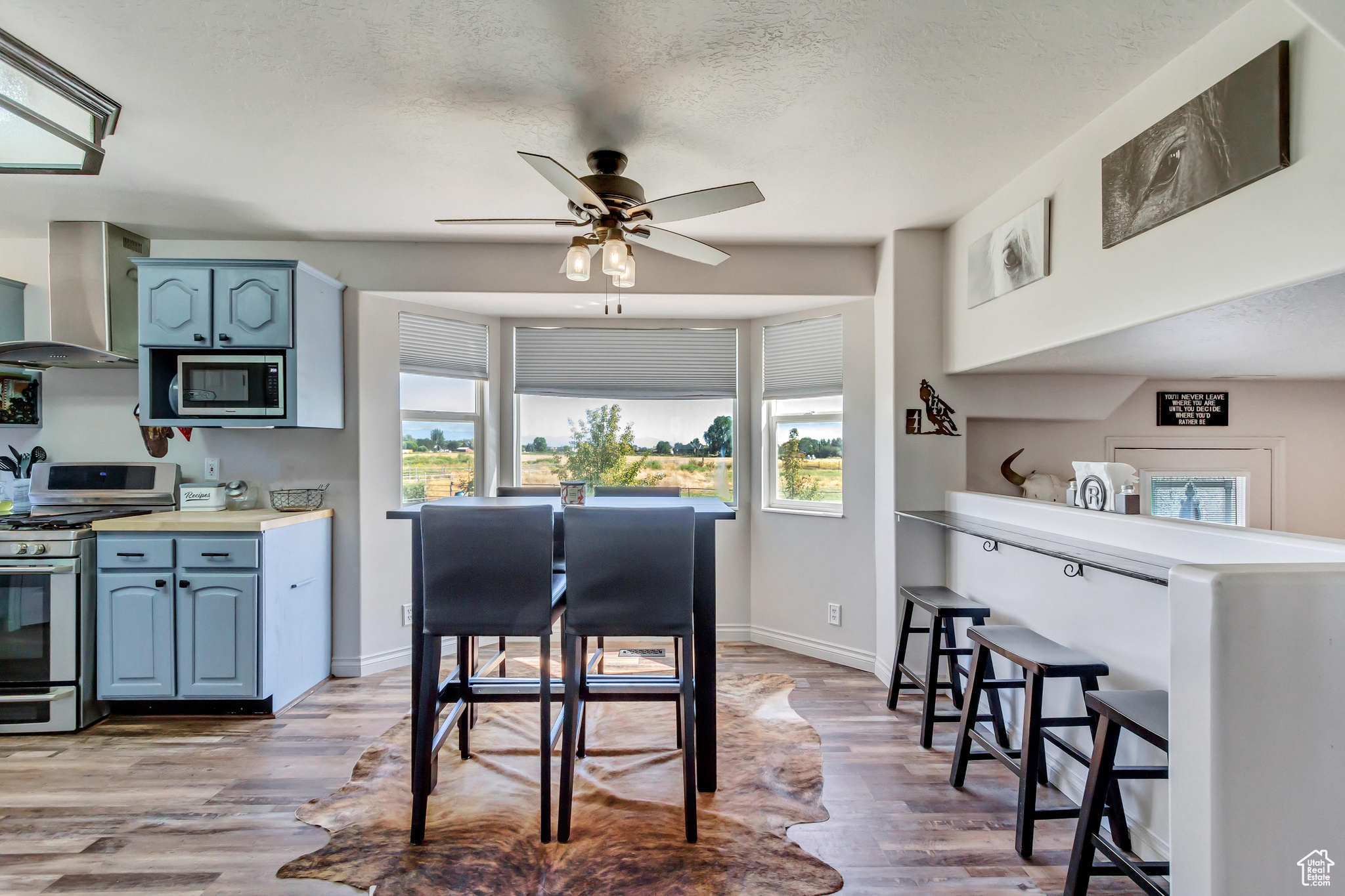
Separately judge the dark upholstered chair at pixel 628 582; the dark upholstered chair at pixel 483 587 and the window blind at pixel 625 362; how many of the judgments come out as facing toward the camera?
1

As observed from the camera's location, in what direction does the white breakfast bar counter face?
facing the viewer and to the left of the viewer

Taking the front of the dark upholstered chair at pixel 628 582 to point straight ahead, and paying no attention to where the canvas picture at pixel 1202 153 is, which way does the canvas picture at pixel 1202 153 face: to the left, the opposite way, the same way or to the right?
to the left

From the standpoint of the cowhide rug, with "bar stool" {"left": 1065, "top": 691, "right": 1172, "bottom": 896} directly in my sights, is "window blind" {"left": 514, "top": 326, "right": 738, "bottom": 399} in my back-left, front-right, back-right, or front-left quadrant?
back-left

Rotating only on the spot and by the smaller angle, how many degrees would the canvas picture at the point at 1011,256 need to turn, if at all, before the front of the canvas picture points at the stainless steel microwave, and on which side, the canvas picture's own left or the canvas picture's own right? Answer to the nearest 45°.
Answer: approximately 45° to the canvas picture's own right

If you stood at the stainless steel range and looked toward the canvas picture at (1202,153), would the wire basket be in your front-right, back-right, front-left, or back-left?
front-left

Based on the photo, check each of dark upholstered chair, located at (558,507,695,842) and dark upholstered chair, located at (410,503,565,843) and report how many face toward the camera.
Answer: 0

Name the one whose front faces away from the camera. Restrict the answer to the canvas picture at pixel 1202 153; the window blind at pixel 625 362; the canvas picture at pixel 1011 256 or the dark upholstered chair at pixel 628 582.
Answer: the dark upholstered chair

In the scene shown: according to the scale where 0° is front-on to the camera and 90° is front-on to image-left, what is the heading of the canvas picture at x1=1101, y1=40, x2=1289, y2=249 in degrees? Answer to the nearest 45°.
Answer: approximately 45°

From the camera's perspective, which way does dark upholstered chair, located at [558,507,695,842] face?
away from the camera

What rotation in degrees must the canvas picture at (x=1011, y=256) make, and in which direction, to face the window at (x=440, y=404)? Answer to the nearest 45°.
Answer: approximately 45° to its right

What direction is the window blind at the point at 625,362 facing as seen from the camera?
toward the camera

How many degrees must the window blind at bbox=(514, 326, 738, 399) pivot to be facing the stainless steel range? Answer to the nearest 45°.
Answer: approximately 45° to its right

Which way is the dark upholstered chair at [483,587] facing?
away from the camera

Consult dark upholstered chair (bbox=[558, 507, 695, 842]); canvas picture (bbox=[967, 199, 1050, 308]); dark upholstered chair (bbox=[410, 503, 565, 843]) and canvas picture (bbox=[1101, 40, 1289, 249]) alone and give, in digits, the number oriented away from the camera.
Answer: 2

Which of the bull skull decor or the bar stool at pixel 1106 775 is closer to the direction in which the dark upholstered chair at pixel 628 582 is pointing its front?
the bull skull decor

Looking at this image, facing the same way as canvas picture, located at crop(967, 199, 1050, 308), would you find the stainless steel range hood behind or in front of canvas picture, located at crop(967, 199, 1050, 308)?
in front

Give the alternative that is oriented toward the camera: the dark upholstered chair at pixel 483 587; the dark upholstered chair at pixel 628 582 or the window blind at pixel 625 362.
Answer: the window blind

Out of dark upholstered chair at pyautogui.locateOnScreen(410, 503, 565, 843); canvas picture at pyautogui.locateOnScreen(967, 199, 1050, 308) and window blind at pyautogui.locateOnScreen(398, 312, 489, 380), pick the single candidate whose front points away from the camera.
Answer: the dark upholstered chair
